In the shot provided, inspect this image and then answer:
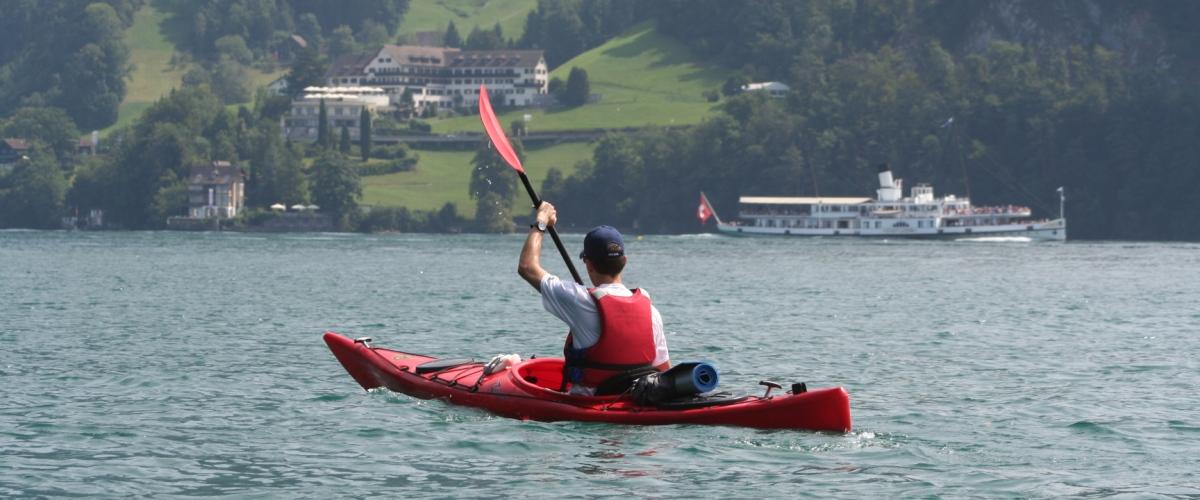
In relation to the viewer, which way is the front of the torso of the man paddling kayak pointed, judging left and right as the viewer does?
facing away from the viewer and to the left of the viewer

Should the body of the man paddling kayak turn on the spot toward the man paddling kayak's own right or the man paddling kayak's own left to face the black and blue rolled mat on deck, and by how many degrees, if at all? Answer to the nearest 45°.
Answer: approximately 135° to the man paddling kayak's own right
